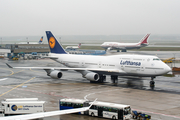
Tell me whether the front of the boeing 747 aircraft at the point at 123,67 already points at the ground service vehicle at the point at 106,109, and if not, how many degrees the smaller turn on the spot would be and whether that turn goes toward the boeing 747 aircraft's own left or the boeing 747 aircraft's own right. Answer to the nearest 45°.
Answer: approximately 45° to the boeing 747 aircraft's own right

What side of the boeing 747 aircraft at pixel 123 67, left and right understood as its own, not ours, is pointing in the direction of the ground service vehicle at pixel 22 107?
right

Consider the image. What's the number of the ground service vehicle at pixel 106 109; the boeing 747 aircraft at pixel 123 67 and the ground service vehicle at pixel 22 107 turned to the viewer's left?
1

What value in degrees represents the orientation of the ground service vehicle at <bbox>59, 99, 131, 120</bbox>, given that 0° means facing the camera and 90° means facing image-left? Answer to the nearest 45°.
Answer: approximately 315°

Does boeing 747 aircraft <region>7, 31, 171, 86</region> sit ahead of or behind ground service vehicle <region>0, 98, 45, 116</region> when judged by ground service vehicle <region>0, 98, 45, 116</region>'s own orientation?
behind

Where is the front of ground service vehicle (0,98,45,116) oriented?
to the viewer's left

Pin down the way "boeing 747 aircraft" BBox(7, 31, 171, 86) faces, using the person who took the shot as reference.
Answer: facing the viewer and to the right of the viewer
